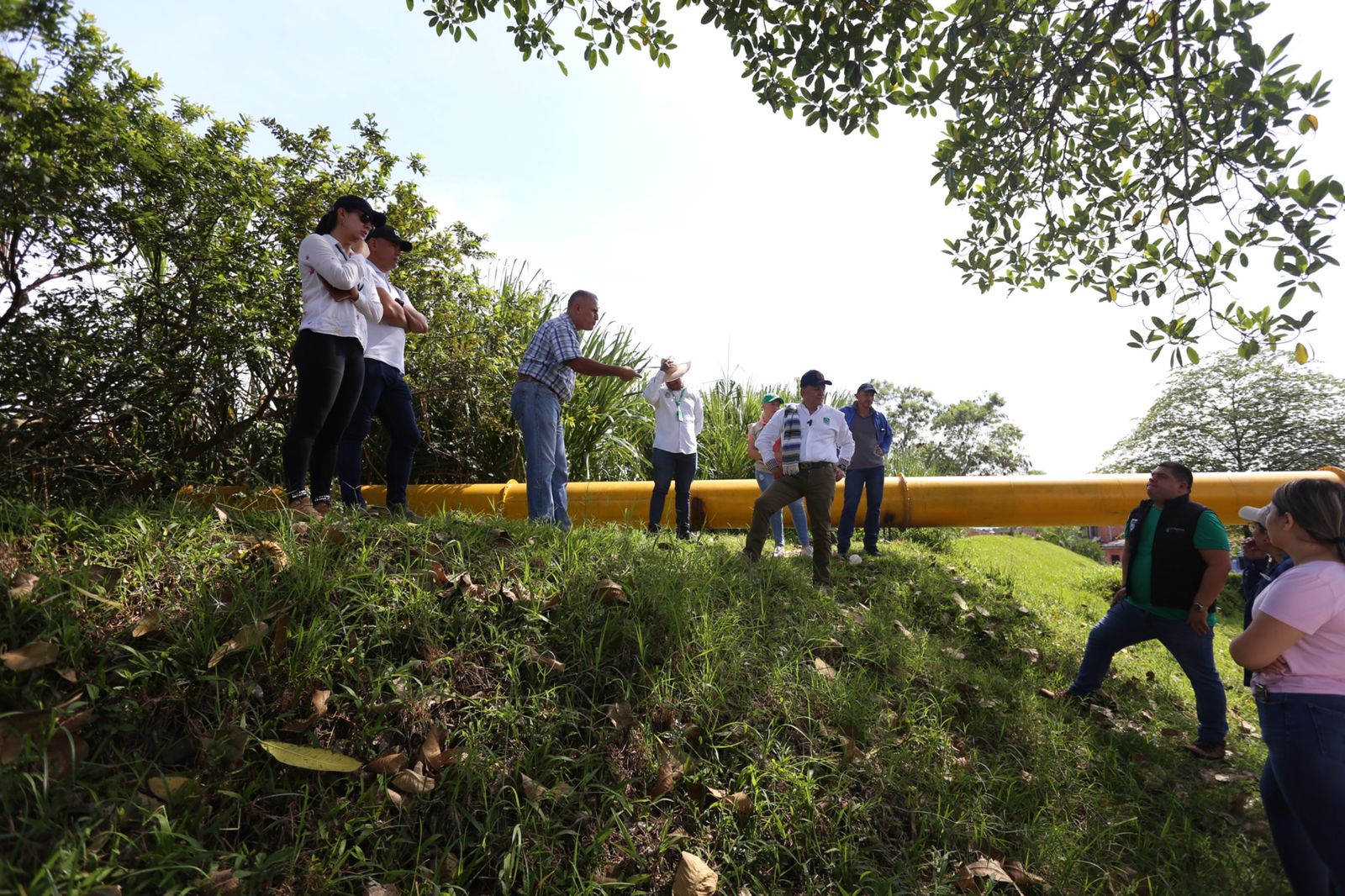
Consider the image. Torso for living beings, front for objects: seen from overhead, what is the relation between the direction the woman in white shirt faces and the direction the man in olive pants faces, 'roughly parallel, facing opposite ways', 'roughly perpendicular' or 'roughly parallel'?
roughly perpendicular

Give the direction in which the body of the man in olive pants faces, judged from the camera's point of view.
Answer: toward the camera

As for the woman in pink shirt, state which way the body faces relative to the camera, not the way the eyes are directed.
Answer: to the viewer's left

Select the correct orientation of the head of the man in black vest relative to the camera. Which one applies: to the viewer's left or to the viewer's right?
to the viewer's left

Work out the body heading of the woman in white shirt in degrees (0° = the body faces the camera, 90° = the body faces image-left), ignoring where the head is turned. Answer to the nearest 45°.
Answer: approximately 315°

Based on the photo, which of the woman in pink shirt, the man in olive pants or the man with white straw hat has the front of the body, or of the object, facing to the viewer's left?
the woman in pink shirt

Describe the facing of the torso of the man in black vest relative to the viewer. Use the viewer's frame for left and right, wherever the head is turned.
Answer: facing the viewer and to the left of the viewer

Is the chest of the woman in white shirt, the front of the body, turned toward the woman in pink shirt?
yes

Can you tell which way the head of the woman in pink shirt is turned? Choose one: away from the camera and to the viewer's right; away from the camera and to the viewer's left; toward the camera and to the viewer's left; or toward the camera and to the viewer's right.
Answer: away from the camera and to the viewer's left

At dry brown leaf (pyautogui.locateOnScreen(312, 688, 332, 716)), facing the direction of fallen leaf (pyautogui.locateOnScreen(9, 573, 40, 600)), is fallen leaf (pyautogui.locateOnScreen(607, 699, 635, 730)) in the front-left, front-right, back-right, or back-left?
back-right

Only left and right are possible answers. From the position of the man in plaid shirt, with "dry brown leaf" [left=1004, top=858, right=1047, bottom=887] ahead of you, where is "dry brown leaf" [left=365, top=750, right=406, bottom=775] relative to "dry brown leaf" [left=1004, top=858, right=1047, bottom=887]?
right

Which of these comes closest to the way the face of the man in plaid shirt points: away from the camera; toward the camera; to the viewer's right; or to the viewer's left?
to the viewer's right

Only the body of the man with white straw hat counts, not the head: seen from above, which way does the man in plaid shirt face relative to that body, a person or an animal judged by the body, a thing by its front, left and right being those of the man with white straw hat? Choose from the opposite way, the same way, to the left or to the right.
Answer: to the left
